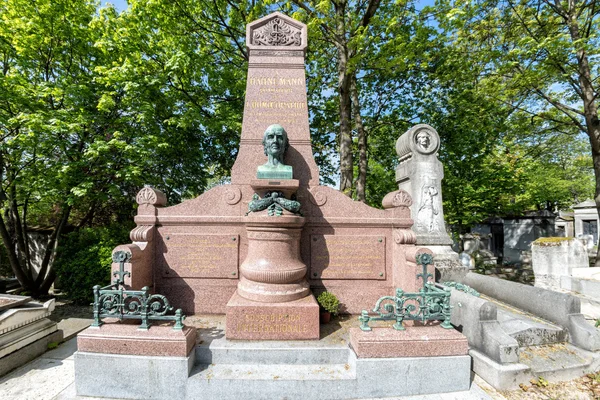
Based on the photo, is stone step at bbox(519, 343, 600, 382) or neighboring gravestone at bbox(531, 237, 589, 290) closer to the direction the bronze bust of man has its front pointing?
the stone step

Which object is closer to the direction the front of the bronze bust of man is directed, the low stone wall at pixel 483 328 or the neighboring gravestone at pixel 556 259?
the low stone wall

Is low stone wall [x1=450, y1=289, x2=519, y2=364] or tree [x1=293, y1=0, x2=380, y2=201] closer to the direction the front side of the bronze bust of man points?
the low stone wall

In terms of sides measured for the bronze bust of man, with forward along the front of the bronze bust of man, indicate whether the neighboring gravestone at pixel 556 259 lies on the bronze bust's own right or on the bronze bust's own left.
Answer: on the bronze bust's own left

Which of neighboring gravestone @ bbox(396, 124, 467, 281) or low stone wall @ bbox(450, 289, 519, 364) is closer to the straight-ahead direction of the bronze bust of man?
the low stone wall

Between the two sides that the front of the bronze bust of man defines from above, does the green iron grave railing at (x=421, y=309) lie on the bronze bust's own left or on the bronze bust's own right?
on the bronze bust's own left

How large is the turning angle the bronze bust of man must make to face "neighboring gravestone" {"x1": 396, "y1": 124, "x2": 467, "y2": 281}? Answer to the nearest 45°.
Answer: approximately 135° to its left

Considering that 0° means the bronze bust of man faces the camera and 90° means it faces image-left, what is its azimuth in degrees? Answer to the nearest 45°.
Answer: approximately 0°

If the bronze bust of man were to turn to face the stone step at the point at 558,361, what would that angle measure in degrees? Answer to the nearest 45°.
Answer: approximately 90° to its left
